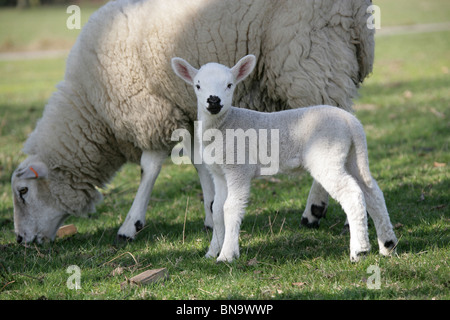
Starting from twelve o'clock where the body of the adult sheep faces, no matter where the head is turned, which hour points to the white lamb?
The white lamb is roughly at 8 o'clock from the adult sheep.

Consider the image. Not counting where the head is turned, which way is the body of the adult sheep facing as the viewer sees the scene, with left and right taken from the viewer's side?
facing to the left of the viewer

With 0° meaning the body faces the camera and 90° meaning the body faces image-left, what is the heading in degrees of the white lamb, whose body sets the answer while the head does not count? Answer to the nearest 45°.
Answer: approximately 90°

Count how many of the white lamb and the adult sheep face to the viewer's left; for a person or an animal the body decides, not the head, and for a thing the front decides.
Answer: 2

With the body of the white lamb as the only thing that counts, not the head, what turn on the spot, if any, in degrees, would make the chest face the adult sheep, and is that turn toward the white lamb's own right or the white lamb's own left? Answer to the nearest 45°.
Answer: approximately 45° to the white lamb's own right
